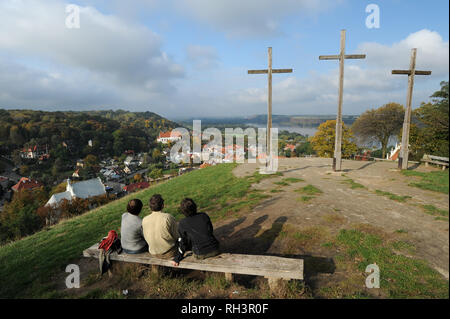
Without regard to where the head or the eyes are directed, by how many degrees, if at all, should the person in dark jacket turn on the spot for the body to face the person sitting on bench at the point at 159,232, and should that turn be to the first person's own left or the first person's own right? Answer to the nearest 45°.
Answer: approximately 45° to the first person's own left

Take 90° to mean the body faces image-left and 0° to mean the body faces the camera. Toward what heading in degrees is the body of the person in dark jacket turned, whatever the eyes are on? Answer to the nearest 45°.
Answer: approximately 180°

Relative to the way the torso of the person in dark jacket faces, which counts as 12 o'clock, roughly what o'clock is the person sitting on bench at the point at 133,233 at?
The person sitting on bench is roughly at 10 o'clock from the person in dark jacket.

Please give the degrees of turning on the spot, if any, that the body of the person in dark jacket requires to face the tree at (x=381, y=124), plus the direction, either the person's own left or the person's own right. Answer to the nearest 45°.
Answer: approximately 45° to the person's own right

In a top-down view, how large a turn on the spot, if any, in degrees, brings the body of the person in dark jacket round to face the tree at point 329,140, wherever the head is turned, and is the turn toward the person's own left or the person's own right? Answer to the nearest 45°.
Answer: approximately 45° to the person's own right
